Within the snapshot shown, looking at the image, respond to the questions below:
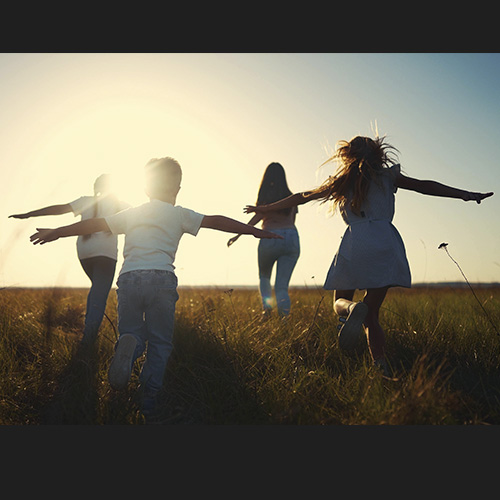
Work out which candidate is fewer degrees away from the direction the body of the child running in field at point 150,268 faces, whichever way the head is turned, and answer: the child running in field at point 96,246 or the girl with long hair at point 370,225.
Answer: the child running in field

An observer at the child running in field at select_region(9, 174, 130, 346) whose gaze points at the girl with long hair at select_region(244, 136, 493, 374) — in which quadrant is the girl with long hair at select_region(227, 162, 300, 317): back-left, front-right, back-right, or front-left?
front-left

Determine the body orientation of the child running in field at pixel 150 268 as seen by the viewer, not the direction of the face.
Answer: away from the camera

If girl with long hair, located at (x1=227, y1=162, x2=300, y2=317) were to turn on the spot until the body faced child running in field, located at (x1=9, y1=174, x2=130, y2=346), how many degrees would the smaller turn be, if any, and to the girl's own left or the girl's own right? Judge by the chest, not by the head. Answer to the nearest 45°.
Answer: approximately 135° to the girl's own left

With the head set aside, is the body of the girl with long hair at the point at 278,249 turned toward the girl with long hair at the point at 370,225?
no

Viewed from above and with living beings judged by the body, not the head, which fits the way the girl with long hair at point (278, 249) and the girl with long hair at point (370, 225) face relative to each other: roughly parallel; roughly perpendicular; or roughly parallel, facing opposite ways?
roughly parallel

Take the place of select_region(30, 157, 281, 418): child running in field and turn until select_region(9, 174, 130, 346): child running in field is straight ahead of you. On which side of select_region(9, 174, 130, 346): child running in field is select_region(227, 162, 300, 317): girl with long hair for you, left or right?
right

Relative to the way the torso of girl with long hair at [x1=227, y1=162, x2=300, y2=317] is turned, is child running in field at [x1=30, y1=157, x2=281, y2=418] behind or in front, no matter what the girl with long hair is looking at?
behind

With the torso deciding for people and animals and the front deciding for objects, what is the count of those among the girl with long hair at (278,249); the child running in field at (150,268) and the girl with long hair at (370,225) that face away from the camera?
3

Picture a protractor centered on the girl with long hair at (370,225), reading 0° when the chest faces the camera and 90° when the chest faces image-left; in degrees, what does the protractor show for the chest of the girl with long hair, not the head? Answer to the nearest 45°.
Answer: approximately 180°

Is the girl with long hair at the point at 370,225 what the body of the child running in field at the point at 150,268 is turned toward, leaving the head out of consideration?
no

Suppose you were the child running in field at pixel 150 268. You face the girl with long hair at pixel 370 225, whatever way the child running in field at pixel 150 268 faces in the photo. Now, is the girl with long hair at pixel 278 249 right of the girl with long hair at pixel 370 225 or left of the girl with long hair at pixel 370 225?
left

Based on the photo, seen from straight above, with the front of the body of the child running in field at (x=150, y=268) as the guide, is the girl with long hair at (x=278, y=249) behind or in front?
in front

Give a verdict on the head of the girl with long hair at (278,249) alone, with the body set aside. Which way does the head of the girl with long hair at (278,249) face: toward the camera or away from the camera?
away from the camera

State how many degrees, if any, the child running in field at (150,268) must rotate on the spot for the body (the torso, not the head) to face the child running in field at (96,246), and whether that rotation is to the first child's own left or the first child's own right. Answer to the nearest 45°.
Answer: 0° — they already face them

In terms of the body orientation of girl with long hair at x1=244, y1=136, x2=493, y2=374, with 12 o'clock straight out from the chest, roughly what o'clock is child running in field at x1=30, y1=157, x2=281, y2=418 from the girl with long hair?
The child running in field is roughly at 8 o'clock from the girl with long hair.

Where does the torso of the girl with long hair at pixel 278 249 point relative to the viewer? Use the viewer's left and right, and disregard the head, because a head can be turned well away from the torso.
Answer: facing away from the viewer
